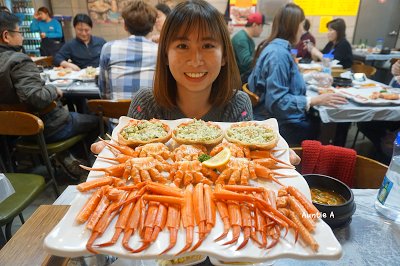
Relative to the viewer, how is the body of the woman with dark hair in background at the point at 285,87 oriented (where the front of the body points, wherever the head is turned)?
to the viewer's right

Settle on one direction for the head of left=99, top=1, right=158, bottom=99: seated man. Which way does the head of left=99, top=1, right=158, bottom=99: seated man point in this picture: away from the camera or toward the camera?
away from the camera

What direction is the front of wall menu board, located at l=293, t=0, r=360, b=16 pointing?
toward the camera

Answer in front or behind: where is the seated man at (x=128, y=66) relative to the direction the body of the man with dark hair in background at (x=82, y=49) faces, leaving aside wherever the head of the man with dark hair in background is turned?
in front

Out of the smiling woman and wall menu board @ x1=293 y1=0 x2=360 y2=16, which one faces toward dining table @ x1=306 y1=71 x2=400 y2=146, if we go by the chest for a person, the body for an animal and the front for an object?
the wall menu board

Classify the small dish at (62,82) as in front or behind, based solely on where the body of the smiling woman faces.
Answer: behind

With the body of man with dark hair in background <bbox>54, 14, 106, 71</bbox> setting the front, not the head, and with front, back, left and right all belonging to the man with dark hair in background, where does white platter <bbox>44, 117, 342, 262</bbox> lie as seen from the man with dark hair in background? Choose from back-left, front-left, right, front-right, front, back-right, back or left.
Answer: front

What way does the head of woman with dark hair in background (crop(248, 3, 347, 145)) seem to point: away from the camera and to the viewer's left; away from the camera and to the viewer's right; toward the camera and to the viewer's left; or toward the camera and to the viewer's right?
away from the camera and to the viewer's right

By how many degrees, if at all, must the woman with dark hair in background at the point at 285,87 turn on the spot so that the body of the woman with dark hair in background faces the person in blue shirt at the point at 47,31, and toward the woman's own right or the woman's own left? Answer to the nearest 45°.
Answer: approximately 135° to the woman's own left

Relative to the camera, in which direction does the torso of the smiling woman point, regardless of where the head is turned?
toward the camera

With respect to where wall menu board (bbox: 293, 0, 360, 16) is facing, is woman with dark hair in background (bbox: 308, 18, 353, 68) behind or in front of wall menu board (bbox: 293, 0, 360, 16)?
in front
